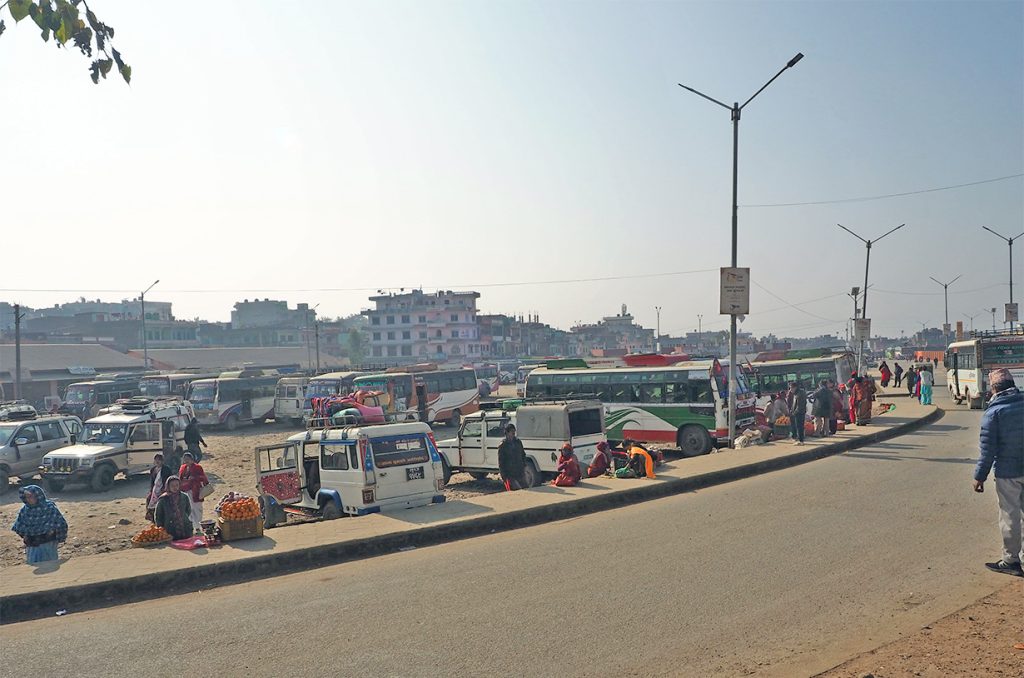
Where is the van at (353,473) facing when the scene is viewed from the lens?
facing away from the viewer and to the left of the viewer

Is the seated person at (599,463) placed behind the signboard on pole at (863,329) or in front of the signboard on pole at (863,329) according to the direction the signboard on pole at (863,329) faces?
in front

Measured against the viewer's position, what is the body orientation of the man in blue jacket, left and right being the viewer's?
facing away from the viewer and to the left of the viewer

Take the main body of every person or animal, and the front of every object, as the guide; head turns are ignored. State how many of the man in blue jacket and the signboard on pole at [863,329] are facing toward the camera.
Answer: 1

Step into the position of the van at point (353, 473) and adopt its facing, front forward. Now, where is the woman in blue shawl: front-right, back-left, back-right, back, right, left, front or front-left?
left

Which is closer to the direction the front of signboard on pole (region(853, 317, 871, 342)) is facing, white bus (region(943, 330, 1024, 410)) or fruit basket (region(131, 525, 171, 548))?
the fruit basket

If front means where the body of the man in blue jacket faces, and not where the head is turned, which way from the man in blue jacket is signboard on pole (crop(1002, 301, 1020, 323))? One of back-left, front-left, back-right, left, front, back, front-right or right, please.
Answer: front-right

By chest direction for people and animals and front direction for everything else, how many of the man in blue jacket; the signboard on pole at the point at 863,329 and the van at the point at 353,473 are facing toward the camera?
1

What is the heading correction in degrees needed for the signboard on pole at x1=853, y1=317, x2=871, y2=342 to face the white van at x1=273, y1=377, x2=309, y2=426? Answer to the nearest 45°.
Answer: approximately 90° to its right

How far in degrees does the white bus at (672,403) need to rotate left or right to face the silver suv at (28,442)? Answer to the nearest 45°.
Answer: approximately 135° to its right

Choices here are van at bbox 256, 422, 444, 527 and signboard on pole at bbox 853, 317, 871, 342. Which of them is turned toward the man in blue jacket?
the signboard on pole

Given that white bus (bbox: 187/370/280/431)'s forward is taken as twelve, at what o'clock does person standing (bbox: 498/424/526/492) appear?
The person standing is roughly at 10 o'clock from the white bus.
